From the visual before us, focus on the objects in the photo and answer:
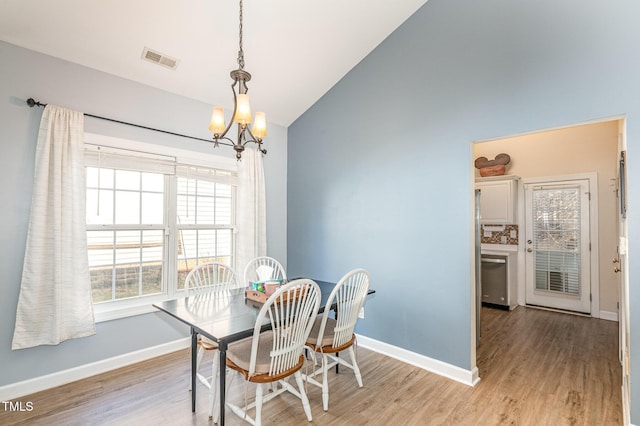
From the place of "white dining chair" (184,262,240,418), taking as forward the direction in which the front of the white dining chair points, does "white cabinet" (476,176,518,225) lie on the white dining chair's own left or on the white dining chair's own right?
on the white dining chair's own left

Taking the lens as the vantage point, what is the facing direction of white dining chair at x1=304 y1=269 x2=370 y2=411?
facing away from the viewer and to the left of the viewer

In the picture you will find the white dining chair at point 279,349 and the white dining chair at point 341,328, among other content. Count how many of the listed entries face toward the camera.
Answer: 0

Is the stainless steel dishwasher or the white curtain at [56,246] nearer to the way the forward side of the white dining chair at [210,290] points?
the stainless steel dishwasher

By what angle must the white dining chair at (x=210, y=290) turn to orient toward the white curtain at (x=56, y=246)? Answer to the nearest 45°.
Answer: approximately 135° to its right

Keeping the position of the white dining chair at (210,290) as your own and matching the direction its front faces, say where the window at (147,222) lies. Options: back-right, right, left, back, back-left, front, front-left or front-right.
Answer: back

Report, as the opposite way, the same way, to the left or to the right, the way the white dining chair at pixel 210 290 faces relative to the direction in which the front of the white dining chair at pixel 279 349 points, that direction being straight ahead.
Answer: the opposite way

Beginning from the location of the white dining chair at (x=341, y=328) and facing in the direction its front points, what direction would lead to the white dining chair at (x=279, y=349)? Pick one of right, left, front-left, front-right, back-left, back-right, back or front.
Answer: left

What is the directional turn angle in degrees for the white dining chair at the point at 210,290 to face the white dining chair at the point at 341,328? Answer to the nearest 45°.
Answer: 0° — it already faces it

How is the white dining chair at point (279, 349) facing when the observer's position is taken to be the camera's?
facing away from the viewer and to the left of the viewer

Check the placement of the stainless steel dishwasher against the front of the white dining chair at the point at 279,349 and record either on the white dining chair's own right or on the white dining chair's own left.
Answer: on the white dining chair's own right

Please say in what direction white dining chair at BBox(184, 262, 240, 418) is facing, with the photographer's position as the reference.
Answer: facing the viewer and to the right of the viewer

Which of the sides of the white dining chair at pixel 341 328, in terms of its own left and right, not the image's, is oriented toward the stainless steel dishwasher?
right

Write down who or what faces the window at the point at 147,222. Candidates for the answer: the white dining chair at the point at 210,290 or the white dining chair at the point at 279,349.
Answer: the white dining chair at the point at 279,349

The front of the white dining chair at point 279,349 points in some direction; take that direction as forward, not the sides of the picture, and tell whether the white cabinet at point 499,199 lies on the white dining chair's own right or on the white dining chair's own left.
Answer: on the white dining chair's own right
